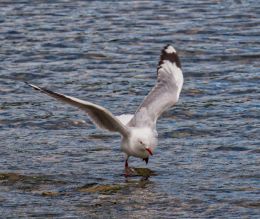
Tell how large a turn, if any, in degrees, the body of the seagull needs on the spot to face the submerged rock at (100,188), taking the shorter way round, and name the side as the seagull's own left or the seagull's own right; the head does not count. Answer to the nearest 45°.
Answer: approximately 90° to the seagull's own right

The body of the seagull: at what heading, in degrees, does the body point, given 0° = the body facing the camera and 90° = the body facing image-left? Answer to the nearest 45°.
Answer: approximately 315°
